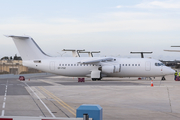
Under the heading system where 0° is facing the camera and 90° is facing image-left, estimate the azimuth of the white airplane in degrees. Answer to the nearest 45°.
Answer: approximately 270°
